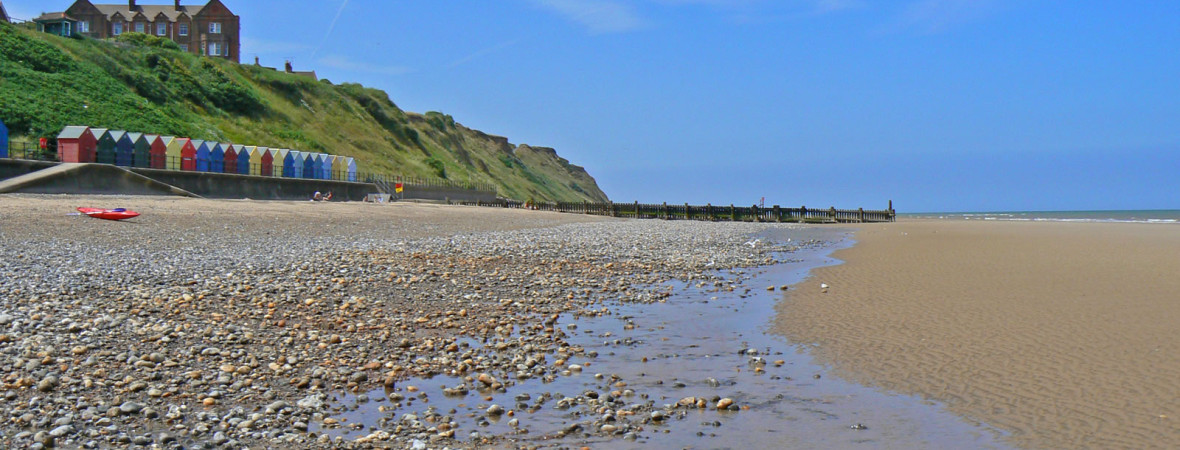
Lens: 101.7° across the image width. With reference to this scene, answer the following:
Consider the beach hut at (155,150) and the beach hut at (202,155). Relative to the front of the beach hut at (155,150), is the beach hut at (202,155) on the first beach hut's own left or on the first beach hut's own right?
on the first beach hut's own left

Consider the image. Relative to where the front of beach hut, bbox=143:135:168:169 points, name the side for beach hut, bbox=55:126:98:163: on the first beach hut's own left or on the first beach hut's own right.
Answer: on the first beach hut's own right

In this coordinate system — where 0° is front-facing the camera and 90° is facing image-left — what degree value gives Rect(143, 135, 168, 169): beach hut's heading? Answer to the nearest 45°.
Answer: approximately 315°

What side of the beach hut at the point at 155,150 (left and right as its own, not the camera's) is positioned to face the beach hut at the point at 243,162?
left

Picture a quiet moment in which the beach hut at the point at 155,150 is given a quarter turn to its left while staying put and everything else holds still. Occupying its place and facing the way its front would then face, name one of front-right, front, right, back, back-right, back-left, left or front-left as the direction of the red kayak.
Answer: back-right

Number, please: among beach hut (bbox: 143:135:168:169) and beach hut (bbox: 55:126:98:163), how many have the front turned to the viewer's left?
0
